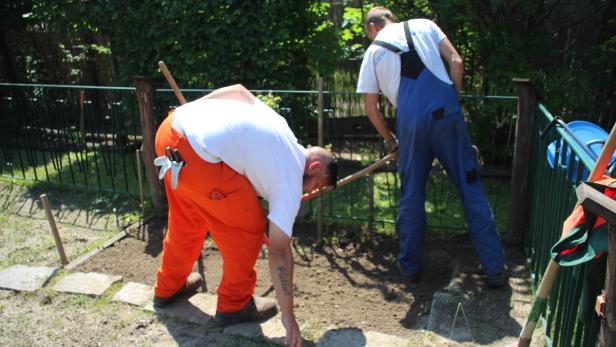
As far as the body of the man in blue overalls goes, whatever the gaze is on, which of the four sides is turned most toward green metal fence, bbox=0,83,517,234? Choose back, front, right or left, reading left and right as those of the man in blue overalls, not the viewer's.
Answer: front

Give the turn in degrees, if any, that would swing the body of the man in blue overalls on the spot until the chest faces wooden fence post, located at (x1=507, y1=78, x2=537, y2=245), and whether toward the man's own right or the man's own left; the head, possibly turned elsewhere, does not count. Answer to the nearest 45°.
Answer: approximately 90° to the man's own right

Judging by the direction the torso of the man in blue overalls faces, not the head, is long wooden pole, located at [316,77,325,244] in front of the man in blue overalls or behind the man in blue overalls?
in front

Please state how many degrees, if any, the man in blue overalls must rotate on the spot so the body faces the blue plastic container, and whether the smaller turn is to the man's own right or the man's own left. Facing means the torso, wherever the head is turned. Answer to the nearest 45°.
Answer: approximately 135° to the man's own right

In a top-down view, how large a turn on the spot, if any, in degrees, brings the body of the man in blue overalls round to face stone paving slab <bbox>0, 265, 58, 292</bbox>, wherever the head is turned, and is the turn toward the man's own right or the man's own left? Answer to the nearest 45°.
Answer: approximately 45° to the man's own left

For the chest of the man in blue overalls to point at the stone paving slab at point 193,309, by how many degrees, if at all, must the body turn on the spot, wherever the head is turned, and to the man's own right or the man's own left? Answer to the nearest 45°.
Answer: approximately 90° to the man's own left

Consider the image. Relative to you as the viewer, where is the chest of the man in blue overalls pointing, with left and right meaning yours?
facing away from the viewer and to the left of the viewer

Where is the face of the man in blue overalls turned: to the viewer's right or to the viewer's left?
to the viewer's left

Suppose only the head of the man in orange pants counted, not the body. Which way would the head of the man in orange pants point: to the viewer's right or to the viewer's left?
to the viewer's right

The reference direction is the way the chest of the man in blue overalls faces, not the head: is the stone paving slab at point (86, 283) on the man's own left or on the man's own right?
on the man's own left

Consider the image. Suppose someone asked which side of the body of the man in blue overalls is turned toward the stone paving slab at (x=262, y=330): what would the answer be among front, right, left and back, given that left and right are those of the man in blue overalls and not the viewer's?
left
